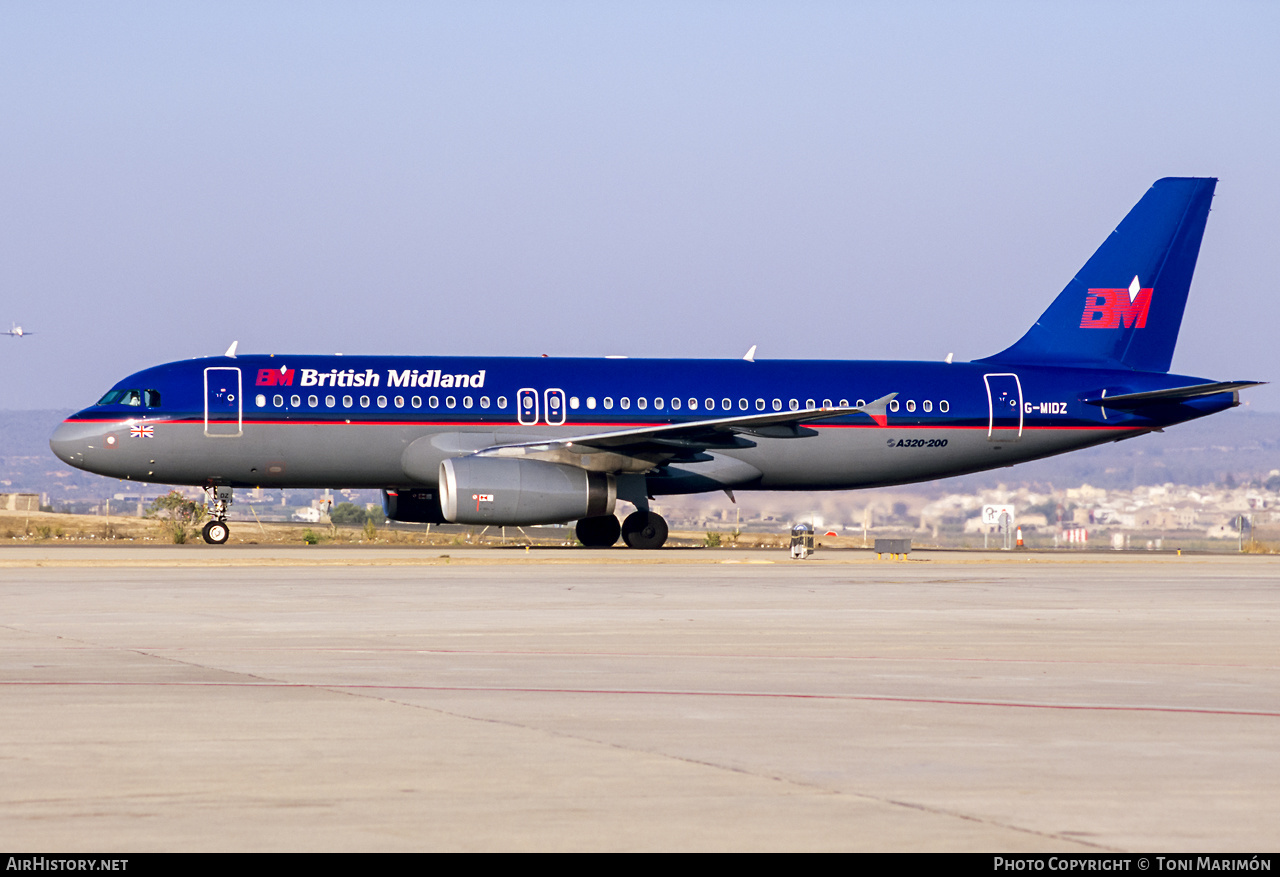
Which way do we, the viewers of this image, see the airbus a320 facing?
facing to the left of the viewer
